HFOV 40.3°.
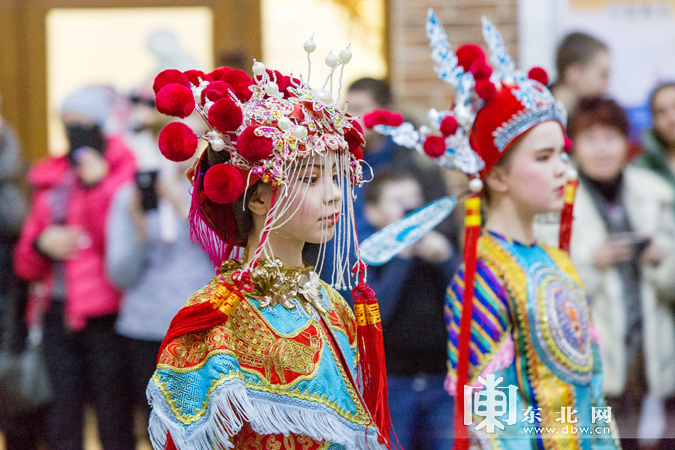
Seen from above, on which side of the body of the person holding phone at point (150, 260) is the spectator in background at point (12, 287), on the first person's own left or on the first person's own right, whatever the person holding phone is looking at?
on the first person's own right

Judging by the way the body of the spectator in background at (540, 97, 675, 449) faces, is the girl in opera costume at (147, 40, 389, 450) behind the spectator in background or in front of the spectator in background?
in front

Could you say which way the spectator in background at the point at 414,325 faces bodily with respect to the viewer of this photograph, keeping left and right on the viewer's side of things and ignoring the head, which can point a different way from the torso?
facing the viewer and to the right of the viewer

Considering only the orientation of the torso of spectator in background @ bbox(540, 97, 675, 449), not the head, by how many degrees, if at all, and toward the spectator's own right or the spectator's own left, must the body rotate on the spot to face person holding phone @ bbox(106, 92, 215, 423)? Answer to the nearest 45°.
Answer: approximately 45° to the spectator's own right

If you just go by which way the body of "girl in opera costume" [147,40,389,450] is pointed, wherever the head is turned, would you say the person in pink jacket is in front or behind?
behind

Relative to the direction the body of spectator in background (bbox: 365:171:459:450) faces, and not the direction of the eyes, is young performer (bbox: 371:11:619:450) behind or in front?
in front

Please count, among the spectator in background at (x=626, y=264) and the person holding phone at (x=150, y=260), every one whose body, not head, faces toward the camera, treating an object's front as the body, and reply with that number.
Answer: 2

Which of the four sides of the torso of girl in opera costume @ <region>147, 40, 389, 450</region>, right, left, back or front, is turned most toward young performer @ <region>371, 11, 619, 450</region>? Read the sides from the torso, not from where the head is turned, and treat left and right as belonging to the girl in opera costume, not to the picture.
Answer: left
